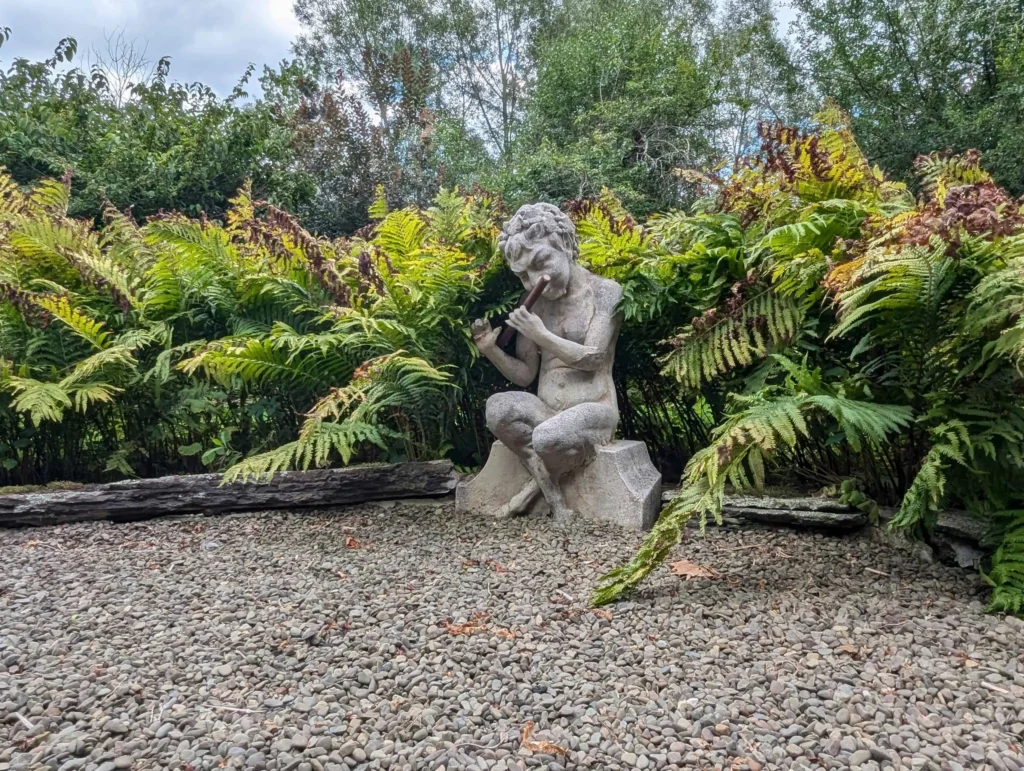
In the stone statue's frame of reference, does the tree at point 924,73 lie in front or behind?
behind

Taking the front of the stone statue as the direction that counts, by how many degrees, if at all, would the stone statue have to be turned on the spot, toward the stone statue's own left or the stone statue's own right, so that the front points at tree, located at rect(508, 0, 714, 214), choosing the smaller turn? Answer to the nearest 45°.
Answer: approximately 135° to the stone statue's own right

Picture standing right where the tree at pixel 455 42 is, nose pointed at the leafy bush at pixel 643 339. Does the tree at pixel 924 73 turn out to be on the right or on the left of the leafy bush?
left

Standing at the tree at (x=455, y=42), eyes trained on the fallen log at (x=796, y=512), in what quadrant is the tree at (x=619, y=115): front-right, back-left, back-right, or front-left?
front-left

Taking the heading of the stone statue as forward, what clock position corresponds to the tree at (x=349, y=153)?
The tree is roughly at 4 o'clock from the stone statue.

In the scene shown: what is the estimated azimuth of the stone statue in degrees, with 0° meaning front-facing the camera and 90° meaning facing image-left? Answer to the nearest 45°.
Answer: approximately 45°

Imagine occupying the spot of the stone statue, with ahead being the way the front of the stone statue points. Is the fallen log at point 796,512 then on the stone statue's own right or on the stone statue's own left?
on the stone statue's own left

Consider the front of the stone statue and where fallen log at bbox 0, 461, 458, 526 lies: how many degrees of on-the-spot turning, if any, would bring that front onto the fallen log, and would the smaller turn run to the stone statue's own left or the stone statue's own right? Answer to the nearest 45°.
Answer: approximately 45° to the stone statue's own right

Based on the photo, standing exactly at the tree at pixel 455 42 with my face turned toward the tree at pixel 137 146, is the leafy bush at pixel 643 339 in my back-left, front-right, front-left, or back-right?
front-left
